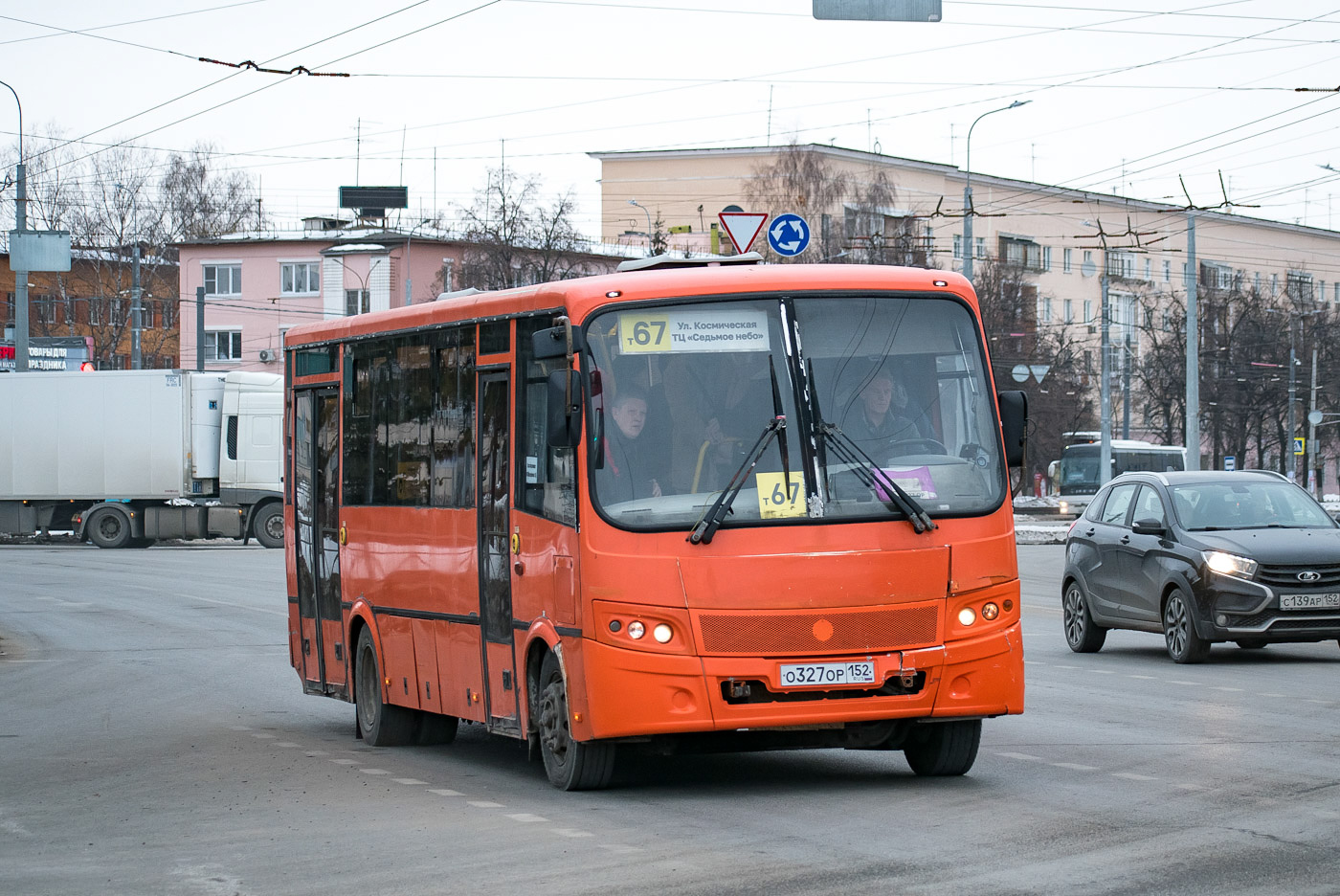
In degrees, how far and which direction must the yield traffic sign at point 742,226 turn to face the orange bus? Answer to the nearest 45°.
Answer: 0° — it already faces it

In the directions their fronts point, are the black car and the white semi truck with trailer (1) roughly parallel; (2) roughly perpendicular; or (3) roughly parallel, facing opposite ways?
roughly perpendicular

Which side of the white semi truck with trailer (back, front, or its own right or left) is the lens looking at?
right

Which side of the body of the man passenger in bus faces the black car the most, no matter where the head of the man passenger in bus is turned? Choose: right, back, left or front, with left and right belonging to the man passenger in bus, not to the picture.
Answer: left

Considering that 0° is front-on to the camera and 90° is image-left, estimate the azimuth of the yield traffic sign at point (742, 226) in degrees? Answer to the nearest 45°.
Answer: approximately 0°

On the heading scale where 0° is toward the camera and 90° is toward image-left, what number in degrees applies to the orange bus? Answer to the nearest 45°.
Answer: approximately 315°

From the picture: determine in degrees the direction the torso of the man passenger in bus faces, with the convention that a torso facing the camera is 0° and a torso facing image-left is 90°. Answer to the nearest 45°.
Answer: approximately 315°

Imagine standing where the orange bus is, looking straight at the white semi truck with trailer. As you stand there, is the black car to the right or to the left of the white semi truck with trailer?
right
